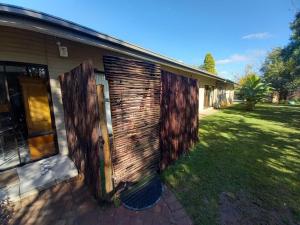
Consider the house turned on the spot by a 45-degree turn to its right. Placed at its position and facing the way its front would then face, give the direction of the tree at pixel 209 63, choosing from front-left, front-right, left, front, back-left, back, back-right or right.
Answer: back-left

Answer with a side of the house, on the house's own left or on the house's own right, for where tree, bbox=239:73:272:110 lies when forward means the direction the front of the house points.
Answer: on the house's own left
